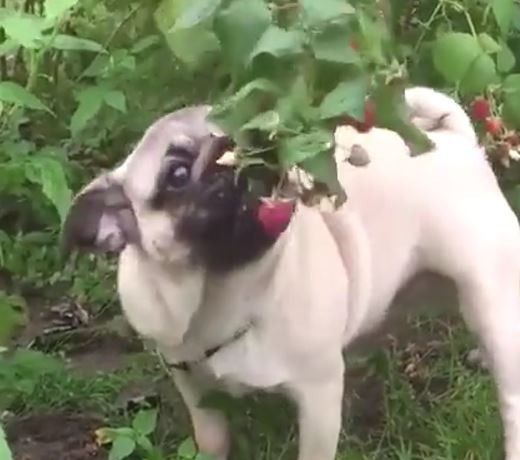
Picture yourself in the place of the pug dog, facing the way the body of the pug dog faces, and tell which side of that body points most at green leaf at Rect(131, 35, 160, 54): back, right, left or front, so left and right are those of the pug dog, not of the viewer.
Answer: right

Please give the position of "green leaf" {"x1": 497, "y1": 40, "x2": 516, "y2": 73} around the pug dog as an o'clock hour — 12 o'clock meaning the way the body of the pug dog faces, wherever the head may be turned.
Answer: The green leaf is roughly at 6 o'clock from the pug dog.

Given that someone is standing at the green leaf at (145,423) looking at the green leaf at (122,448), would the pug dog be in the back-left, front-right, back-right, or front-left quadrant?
back-left

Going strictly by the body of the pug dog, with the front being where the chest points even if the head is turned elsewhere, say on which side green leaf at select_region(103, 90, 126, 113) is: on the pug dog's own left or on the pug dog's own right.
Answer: on the pug dog's own right

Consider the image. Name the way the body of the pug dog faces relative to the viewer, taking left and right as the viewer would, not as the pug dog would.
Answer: facing the viewer and to the left of the viewer

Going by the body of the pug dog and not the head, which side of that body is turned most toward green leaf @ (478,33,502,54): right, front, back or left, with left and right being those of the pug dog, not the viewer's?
back
